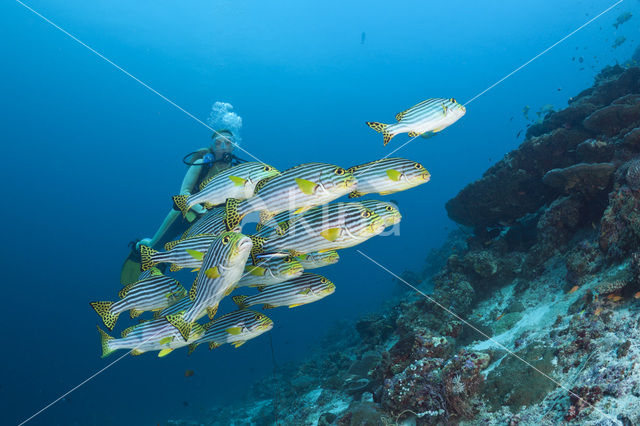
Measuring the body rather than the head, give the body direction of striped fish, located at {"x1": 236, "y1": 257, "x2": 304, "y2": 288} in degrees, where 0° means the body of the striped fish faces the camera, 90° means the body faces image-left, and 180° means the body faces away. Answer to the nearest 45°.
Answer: approximately 270°

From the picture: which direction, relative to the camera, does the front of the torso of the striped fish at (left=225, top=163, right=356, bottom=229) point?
to the viewer's right

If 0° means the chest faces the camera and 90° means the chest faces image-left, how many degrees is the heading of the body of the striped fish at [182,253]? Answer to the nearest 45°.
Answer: approximately 270°

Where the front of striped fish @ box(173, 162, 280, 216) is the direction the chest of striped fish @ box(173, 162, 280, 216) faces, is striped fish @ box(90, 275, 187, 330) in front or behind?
behind

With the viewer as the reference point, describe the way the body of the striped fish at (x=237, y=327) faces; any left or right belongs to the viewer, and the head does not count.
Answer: facing to the right of the viewer

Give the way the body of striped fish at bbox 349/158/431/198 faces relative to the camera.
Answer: to the viewer's right

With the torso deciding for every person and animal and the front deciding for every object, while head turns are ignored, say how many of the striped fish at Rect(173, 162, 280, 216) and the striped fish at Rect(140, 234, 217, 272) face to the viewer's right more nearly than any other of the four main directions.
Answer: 2

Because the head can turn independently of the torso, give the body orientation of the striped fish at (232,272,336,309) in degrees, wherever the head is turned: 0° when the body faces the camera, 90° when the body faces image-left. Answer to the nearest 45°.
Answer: approximately 270°

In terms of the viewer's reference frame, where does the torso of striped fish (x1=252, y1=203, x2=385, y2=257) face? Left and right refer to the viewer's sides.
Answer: facing to the right of the viewer

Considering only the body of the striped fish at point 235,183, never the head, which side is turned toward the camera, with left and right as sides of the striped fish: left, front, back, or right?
right

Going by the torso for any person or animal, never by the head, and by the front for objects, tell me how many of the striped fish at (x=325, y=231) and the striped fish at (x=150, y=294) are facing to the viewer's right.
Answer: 2

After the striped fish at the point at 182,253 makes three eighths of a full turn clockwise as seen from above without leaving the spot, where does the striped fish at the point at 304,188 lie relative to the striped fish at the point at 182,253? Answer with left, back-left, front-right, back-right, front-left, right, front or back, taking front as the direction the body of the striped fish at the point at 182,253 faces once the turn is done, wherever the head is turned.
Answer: left

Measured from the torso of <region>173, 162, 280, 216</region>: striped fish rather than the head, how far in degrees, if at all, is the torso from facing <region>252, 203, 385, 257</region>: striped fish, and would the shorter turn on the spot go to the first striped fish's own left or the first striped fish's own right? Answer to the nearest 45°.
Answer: approximately 45° to the first striped fish's own right

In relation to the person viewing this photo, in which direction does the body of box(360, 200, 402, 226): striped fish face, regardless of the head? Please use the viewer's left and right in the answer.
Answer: facing to the right of the viewer

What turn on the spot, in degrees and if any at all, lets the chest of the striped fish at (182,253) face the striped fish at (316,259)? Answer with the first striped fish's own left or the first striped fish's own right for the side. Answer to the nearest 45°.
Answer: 0° — it already faces it
